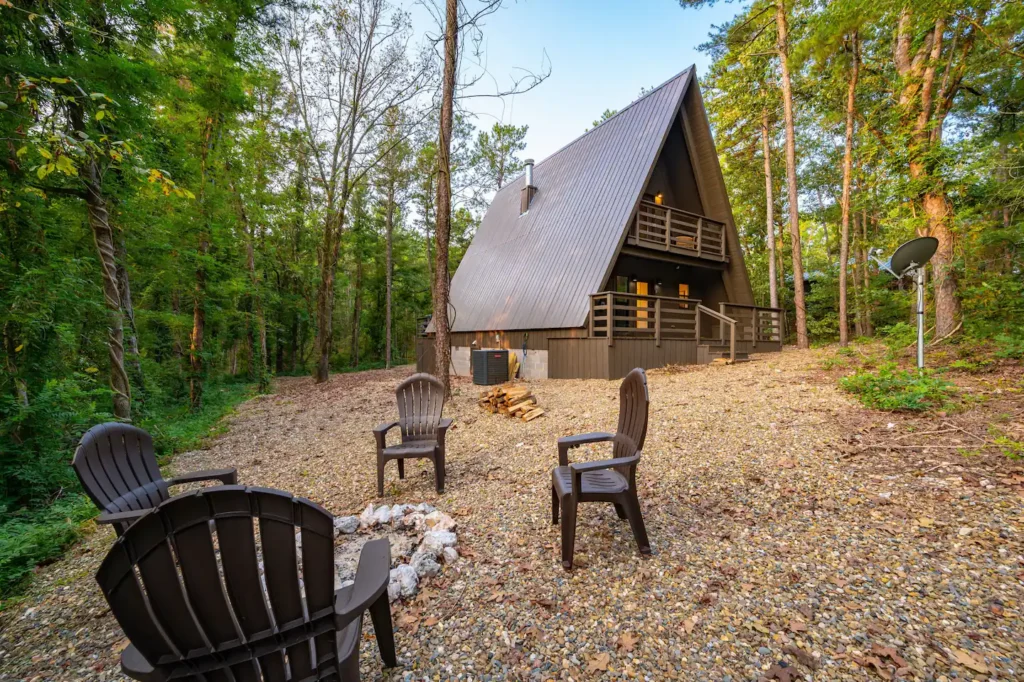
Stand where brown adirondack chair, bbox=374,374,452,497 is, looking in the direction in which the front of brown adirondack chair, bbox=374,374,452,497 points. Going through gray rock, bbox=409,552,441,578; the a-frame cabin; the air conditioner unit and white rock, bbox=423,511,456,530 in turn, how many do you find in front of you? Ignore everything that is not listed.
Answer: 2

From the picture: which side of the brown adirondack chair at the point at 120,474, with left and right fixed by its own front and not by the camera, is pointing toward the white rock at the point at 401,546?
front

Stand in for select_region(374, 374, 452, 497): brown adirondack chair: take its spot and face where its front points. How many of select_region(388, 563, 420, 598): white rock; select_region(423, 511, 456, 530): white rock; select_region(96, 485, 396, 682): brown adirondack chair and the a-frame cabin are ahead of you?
3

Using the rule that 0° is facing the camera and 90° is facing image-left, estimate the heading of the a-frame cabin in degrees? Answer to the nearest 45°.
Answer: approximately 315°

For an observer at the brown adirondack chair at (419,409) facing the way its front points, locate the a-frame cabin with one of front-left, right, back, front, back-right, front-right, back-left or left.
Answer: back-left

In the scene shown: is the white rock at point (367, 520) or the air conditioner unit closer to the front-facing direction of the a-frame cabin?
the white rock

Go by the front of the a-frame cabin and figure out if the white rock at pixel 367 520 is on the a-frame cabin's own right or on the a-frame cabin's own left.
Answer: on the a-frame cabin's own right

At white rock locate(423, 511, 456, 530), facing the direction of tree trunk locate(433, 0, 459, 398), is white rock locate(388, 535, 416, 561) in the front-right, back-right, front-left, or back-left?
back-left

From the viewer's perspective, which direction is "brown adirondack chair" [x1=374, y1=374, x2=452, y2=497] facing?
toward the camera

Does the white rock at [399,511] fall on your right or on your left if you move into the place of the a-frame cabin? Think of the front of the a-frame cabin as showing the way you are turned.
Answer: on your right

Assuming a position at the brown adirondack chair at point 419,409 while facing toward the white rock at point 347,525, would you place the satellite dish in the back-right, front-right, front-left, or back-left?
back-left

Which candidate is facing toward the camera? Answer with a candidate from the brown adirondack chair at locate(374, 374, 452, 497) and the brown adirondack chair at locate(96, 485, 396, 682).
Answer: the brown adirondack chair at locate(374, 374, 452, 497)

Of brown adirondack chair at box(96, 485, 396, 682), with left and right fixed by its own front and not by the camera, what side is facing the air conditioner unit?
front

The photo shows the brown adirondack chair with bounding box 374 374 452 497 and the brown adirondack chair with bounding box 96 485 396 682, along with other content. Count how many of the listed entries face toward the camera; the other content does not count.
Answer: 1

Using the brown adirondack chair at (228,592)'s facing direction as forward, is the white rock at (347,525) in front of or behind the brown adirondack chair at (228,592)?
in front
